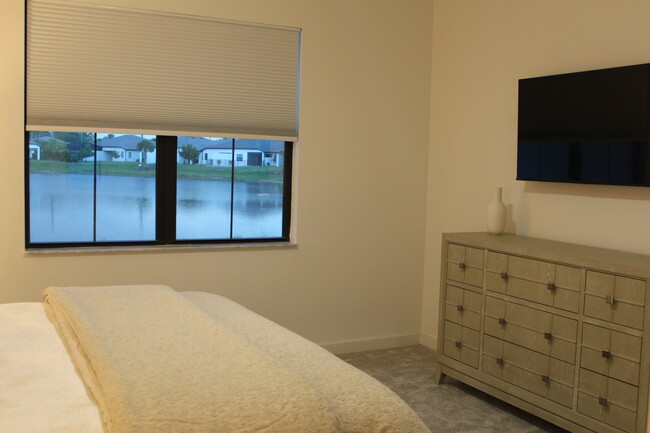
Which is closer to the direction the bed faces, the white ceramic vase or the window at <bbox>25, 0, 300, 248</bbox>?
the white ceramic vase

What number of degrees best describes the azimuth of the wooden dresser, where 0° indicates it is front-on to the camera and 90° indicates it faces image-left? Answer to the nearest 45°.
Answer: approximately 45°

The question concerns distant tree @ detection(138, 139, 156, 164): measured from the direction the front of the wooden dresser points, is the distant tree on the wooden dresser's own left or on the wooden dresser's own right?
on the wooden dresser's own right

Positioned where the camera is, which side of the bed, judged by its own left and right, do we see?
right

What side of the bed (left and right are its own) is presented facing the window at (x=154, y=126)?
left

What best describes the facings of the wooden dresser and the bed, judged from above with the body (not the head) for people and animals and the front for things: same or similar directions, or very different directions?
very different directions

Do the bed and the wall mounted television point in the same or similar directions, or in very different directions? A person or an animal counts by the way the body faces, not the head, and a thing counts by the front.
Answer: very different directions

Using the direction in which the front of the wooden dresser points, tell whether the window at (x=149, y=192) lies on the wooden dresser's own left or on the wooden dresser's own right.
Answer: on the wooden dresser's own right

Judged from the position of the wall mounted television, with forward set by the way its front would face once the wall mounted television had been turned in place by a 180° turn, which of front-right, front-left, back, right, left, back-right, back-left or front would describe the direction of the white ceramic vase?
left
